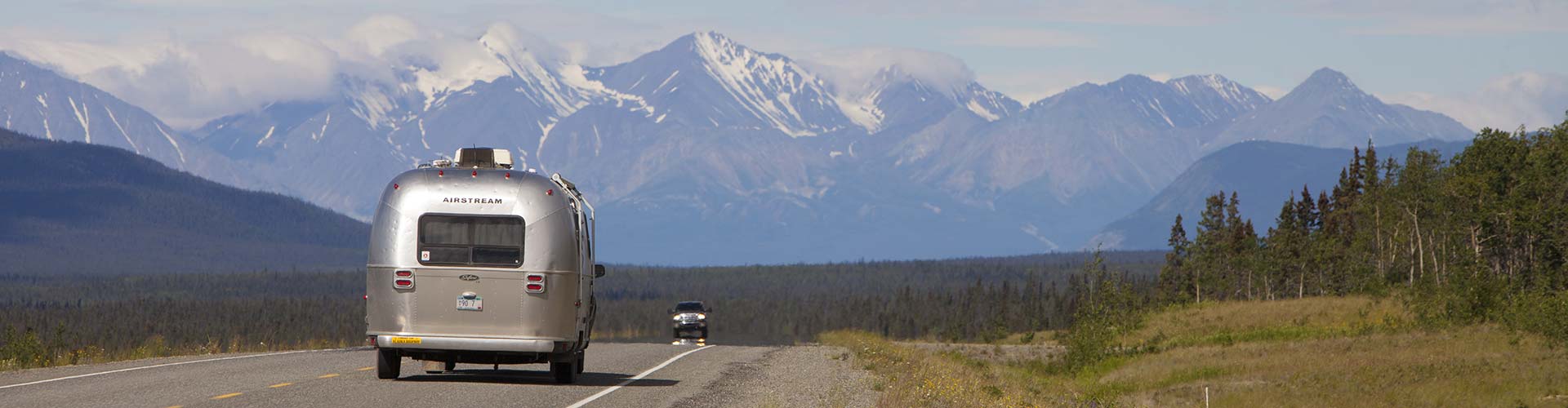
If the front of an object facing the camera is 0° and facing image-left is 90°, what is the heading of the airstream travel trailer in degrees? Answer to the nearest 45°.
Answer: approximately 180°
